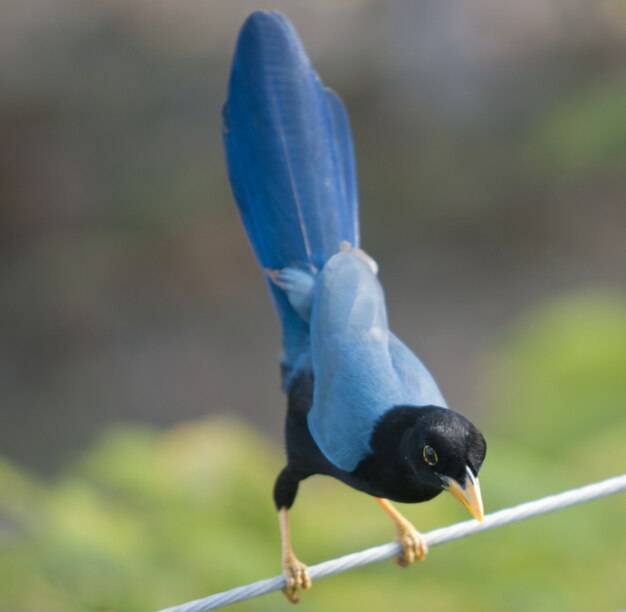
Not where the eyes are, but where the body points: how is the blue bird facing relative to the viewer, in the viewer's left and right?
facing the viewer and to the right of the viewer
